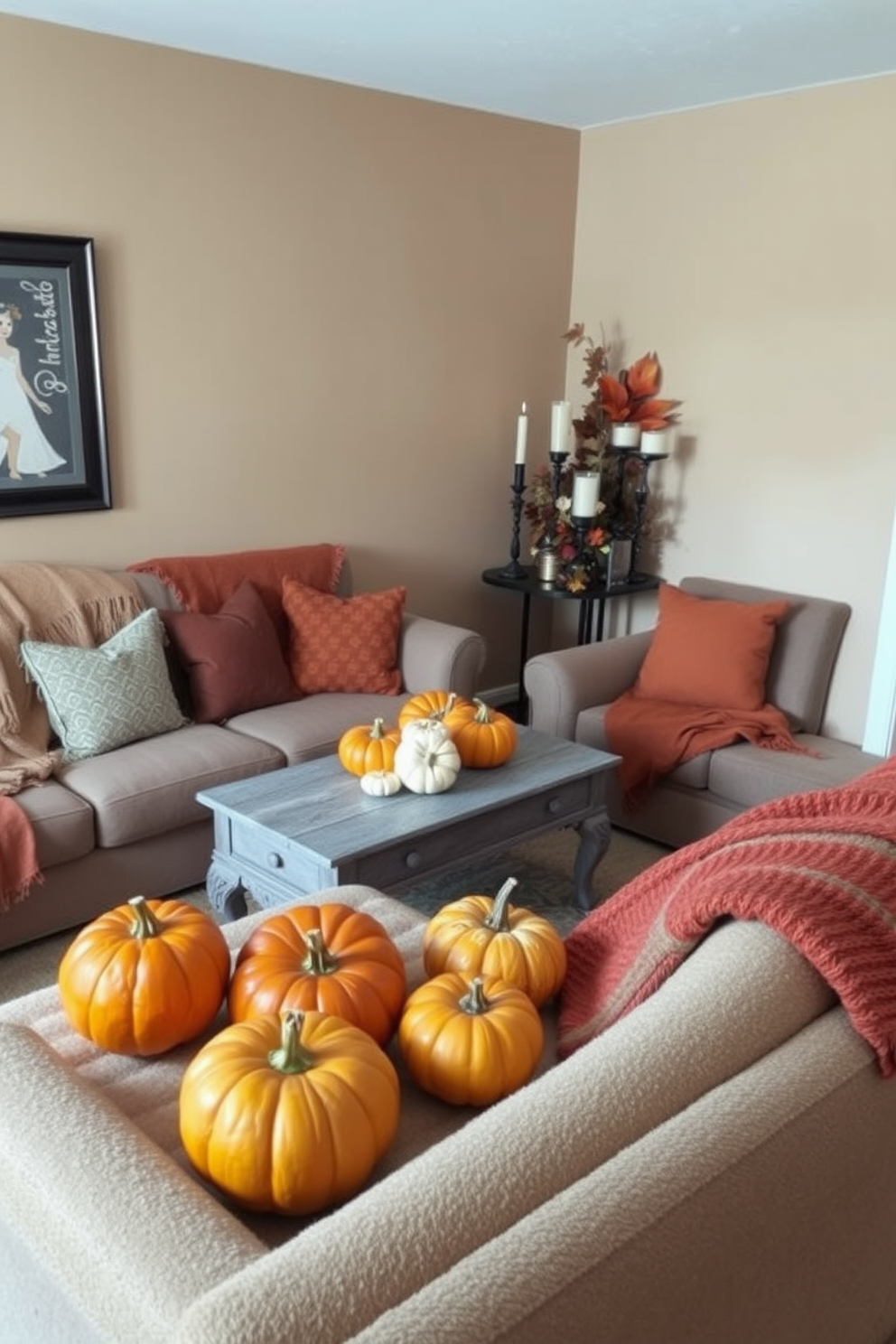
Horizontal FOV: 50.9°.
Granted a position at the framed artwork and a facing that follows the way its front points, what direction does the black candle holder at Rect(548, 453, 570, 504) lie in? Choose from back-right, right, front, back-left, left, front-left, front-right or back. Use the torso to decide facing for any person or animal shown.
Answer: front-left

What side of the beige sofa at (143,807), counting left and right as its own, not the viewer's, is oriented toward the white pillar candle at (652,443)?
left

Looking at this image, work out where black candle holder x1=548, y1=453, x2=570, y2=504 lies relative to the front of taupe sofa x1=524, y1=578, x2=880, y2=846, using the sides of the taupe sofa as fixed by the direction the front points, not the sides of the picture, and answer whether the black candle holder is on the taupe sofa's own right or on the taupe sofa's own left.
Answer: on the taupe sofa's own right

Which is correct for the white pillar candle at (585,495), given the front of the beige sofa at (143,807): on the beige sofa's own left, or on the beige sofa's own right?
on the beige sofa's own left

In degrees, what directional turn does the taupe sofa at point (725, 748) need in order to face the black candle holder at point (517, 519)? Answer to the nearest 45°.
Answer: approximately 90° to its right

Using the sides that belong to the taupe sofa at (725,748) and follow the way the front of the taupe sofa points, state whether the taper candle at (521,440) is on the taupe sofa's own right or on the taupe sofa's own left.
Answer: on the taupe sofa's own right

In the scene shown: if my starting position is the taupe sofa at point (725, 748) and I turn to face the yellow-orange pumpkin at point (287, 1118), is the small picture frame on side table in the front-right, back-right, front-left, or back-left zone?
back-right

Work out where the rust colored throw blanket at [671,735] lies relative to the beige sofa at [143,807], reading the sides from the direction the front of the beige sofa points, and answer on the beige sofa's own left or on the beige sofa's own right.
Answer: on the beige sofa's own left

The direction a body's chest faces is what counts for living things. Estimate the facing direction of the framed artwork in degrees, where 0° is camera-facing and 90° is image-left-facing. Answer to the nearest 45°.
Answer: approximately 315°

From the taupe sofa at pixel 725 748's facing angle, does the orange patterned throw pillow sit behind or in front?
in front

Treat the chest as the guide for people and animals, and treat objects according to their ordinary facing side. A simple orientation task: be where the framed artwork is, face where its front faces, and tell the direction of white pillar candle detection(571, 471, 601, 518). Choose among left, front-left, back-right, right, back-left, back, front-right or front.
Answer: front-left

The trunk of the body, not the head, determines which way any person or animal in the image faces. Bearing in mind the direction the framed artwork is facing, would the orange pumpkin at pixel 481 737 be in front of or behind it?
in front

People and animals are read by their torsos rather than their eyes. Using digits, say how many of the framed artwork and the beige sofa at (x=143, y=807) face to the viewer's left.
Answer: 0

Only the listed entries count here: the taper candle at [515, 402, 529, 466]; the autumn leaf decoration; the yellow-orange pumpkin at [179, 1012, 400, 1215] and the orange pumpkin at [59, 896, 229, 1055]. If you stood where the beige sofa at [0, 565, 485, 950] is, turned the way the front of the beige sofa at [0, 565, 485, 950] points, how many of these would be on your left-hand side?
2

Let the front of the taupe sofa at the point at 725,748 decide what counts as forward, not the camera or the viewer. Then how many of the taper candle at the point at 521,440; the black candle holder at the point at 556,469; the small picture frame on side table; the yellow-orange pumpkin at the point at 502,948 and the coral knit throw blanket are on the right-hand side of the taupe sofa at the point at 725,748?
3
